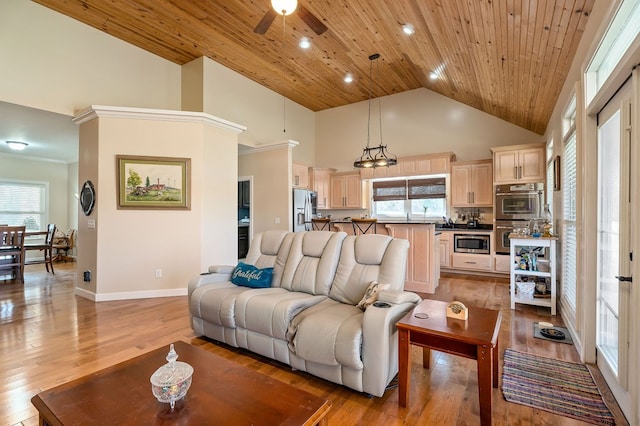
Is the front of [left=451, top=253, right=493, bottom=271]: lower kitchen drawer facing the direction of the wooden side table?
yes

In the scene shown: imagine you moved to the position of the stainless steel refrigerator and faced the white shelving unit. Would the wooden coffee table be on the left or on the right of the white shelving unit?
right

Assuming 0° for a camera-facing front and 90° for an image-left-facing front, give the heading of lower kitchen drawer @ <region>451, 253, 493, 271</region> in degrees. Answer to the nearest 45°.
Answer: approximately 0°

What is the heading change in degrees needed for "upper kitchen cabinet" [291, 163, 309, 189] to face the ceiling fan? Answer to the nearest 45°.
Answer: approximately 45° to its right

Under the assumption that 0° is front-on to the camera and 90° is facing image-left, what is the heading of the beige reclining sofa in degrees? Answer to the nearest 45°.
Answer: approximately 45°

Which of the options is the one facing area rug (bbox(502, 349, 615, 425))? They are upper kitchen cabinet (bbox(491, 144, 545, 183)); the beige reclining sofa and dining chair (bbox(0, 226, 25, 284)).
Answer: the upper kitchen cabinet

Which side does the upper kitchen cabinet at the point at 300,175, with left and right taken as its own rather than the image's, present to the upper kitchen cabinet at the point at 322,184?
left

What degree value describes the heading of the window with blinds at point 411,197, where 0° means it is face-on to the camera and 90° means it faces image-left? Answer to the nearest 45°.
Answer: approximately 0°

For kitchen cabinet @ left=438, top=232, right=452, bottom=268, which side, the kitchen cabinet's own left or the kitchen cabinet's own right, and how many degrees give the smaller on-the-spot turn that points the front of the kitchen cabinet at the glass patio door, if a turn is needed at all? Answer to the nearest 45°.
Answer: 0° — it already faces it

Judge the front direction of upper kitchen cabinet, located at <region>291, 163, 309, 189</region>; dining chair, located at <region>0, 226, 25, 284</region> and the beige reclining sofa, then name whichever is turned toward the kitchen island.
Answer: the upper kitchen cabinet

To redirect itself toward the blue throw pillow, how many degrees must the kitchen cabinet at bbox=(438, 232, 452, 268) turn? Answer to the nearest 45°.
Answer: approximately 45° to its right
